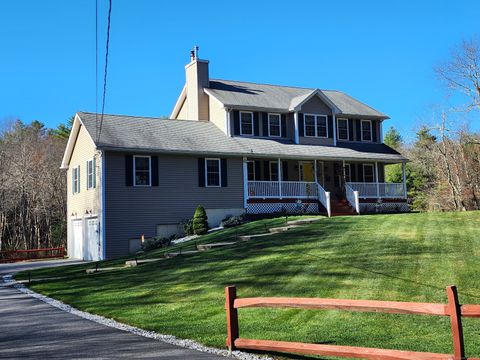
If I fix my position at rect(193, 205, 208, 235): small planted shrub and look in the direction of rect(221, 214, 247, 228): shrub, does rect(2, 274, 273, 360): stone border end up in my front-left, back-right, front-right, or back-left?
back-right

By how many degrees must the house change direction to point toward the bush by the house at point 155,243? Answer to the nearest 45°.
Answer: approximately 90° to its right

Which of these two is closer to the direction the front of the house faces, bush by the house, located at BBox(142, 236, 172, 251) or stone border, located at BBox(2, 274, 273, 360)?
the stone border

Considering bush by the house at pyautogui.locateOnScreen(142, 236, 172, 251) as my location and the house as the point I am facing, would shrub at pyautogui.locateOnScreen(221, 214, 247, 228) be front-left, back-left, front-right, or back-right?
front-right

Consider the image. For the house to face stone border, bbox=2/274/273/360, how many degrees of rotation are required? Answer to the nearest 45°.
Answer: approximately 45° to its right

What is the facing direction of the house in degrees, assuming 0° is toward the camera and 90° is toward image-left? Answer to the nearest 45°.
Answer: approximately 315°
